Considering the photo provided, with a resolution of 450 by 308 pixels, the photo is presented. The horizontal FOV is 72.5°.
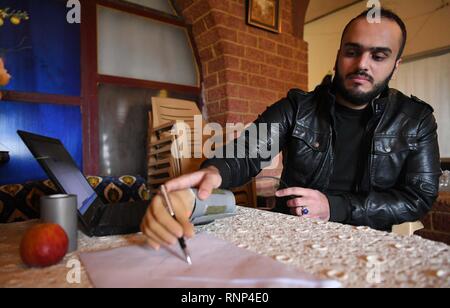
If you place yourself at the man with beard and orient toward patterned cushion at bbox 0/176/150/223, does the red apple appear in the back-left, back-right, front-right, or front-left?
front-left

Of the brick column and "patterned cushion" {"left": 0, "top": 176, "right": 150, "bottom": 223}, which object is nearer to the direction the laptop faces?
the brick column

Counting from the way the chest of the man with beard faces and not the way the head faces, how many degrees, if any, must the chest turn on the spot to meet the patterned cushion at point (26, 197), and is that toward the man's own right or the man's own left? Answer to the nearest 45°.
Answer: approximately 90° to the man's own right

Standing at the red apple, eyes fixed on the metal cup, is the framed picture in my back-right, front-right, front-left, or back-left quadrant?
front-right

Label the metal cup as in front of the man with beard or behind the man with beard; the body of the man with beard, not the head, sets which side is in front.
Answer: in front

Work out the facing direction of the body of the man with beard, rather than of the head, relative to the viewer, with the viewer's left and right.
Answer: facing the viewer

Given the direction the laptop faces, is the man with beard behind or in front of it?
in front

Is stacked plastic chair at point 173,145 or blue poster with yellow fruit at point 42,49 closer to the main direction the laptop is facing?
the stacked plastic chair

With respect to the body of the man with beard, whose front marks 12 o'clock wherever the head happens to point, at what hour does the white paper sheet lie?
The white paper sheet is roughly at 1 o'clock from the man with beard.

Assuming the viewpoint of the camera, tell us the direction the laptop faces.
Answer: facing to the right of the viewer

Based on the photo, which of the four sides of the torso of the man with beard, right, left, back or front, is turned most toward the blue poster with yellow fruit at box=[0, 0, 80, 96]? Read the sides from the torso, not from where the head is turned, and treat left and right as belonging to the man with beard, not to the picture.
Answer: right

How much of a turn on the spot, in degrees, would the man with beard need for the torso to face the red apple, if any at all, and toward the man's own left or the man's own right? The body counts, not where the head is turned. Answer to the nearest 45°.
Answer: approximately 45° to the man's own right

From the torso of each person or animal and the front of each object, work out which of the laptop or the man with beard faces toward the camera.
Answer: the man with beard

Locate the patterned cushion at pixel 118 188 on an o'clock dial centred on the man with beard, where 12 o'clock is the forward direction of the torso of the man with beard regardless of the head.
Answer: The patterned cushion is roughly at 3 o'clock from the man with beard.

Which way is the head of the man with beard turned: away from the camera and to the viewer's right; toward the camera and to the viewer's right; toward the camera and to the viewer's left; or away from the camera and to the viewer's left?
toward the camera and to the viewer's left

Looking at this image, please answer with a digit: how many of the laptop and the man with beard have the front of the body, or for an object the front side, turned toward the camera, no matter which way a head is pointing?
1

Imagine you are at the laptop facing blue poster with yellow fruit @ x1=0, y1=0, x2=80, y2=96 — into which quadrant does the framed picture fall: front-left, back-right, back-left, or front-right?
front-right

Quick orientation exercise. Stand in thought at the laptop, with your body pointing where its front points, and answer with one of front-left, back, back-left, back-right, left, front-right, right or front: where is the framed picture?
front-left

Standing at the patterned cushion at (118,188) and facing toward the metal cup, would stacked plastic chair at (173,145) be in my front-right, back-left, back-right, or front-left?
back-left
